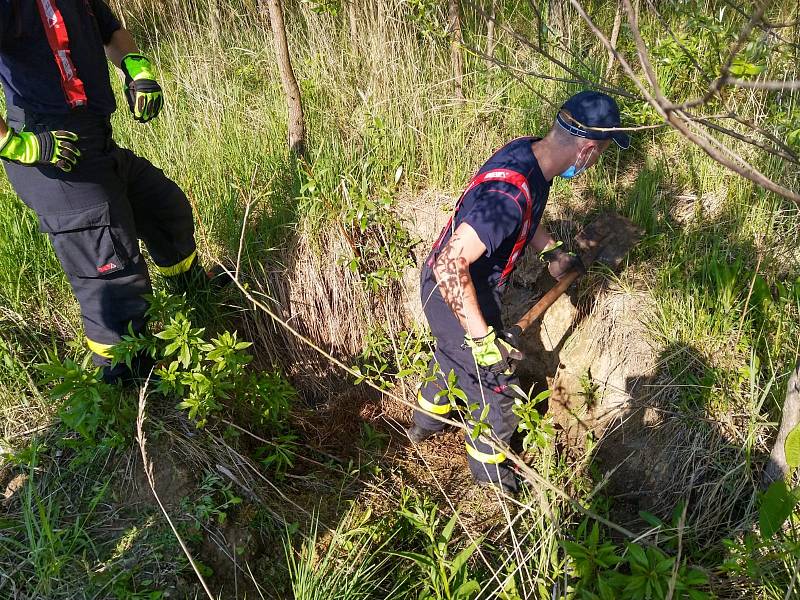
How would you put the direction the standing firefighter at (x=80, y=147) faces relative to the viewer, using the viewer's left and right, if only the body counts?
facing the viewer and to the right of the viewer

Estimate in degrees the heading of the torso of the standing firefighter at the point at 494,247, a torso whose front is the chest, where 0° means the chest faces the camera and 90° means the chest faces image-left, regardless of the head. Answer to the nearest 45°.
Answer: approximately 270°

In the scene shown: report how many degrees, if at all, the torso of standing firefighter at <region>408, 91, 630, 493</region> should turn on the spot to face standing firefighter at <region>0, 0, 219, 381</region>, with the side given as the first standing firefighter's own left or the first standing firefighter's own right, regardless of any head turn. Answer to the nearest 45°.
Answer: approximately 180°

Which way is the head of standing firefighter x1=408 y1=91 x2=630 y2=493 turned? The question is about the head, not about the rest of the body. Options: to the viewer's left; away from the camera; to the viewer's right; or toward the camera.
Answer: to the viewer's right

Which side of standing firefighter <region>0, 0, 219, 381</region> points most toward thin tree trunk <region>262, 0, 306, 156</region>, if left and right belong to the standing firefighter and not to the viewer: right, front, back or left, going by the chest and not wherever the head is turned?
left

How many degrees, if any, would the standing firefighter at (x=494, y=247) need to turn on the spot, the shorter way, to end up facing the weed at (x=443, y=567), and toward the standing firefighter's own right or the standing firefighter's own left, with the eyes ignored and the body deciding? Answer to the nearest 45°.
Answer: approximately 90° to the standing firefighter's own right

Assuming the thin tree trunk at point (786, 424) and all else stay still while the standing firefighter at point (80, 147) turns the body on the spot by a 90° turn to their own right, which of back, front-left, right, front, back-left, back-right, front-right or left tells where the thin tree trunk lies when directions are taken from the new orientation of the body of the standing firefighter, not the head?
left

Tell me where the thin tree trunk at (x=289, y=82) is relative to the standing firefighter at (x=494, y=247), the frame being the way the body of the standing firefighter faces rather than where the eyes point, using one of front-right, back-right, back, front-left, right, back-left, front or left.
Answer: back-left

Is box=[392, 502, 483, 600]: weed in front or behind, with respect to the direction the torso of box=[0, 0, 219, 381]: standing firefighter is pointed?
in front

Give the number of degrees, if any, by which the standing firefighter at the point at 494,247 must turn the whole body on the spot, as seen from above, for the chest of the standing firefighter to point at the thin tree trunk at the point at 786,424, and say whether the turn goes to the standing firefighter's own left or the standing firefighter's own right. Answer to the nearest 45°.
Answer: approximately 45° to the standing firefighter's own right

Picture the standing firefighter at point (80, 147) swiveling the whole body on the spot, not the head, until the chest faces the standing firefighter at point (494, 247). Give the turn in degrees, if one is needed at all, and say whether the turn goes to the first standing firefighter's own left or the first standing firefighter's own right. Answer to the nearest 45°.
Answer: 0° — they already face them
